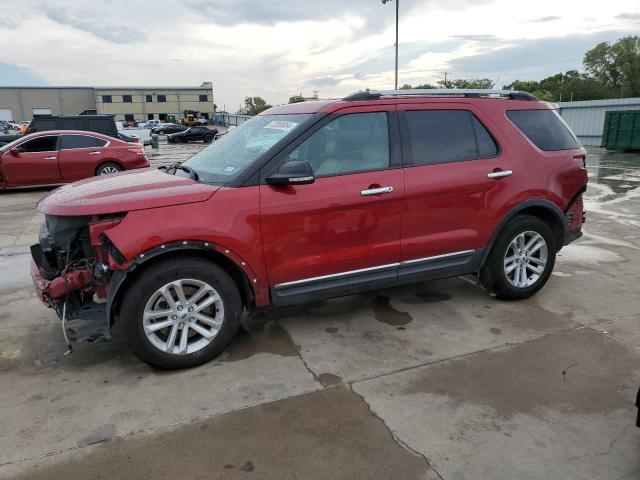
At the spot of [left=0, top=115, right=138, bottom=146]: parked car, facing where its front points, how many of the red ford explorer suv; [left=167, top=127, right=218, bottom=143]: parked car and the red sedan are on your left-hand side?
2

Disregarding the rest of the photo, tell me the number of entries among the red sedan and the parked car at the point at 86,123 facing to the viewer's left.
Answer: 2

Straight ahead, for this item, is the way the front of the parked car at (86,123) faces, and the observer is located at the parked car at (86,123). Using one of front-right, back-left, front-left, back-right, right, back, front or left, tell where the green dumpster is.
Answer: back

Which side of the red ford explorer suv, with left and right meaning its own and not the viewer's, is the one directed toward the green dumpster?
back

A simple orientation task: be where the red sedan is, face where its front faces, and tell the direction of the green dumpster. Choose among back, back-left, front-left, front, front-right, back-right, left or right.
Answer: back

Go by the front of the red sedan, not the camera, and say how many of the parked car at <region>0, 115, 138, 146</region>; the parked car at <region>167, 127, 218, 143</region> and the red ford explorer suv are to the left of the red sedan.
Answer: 1

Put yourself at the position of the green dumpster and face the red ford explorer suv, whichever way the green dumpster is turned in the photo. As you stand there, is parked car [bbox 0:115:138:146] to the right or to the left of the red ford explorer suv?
right

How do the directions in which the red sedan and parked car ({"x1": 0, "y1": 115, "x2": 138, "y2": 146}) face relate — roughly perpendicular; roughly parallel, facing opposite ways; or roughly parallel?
roughly parallel

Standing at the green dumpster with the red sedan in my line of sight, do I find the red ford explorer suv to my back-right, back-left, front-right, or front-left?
front-left

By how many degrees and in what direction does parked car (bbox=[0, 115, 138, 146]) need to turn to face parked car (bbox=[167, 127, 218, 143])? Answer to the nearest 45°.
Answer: approximately 90° to its right

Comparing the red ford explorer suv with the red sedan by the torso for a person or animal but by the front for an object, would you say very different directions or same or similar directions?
same or similar directions

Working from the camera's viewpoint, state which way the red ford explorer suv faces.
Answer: facing the viewer and to the left of the viewer

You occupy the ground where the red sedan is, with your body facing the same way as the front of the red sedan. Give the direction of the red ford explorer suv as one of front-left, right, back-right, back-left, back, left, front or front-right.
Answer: left

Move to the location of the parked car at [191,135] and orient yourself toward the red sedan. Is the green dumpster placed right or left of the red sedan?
left

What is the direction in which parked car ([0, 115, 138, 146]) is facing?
to the viewer's left

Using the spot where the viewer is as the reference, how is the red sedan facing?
facing to the left of the viewer
